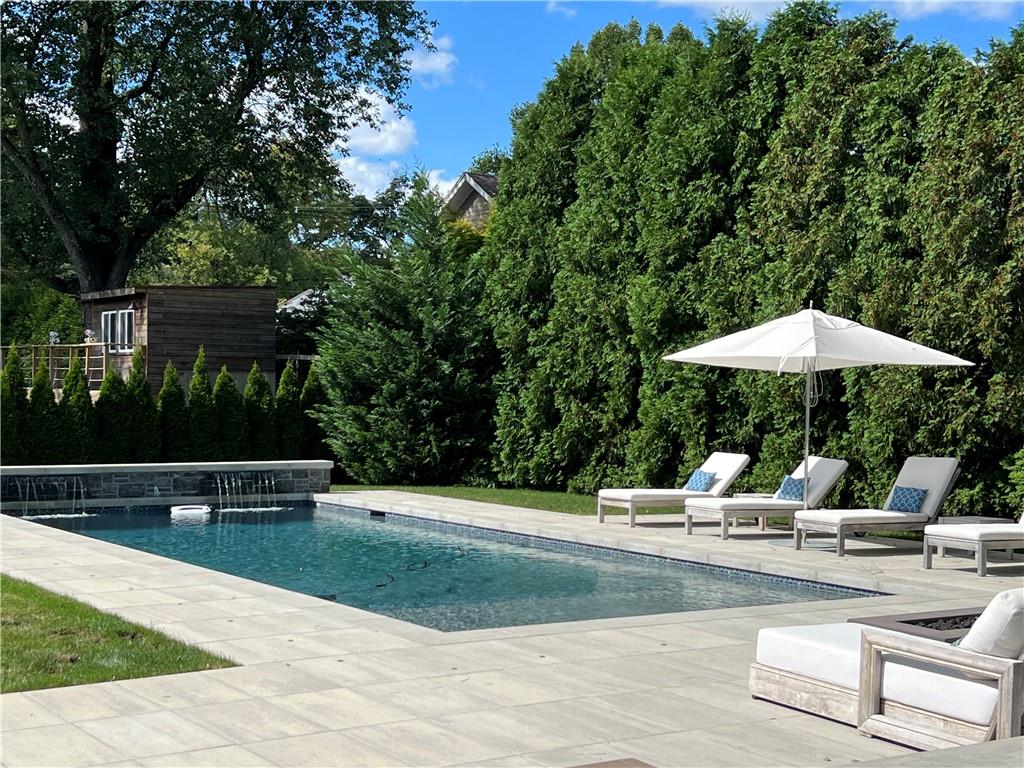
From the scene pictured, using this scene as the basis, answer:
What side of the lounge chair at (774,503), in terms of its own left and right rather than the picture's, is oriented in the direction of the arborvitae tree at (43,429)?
right

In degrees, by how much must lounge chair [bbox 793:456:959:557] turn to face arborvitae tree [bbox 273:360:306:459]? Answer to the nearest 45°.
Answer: approximately 90° to its right

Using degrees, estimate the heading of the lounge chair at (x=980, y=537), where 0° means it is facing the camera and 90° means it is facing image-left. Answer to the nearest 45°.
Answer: approximately 45°

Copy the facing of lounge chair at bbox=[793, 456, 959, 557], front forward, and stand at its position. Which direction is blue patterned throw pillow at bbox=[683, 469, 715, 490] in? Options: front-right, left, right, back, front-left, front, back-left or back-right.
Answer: right

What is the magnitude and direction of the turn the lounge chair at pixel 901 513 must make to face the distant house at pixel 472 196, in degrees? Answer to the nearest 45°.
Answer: approximately 90° to its right

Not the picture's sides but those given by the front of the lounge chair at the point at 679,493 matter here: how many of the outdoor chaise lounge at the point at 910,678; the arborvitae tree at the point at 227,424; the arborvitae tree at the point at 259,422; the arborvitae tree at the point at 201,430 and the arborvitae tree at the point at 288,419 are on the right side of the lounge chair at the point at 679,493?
4

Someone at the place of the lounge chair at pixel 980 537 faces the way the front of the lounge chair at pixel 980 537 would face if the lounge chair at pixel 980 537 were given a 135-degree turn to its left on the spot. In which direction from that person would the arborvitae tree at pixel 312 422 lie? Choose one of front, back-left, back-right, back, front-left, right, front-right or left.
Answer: back-left

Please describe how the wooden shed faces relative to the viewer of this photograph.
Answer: facing the viewer and to the left of the viewer

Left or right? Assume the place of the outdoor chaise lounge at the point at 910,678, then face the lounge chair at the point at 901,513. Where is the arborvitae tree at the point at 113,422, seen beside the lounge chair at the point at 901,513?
left

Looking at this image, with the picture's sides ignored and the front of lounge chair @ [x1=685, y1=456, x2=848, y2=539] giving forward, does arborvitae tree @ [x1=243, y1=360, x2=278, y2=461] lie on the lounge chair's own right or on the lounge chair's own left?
on the lounge chair's own right

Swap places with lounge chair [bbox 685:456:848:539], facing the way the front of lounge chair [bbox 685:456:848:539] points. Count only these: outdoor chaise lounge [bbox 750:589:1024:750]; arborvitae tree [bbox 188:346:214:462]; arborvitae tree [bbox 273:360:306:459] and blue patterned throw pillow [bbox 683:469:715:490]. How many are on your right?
3

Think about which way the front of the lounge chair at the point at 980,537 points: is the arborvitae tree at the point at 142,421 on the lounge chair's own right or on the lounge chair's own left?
on the lounge chair's own right

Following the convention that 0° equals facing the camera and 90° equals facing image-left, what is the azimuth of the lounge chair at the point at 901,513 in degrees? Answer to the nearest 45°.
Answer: approximately 45°

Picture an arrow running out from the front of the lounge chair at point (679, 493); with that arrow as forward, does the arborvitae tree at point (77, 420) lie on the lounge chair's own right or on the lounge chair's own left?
on the lounge chair's own right

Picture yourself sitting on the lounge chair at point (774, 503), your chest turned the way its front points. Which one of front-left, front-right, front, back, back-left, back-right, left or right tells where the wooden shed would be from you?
right

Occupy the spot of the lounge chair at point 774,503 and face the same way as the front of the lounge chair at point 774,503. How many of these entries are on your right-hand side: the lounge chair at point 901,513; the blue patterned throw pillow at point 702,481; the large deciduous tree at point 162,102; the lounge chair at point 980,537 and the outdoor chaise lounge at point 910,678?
2
